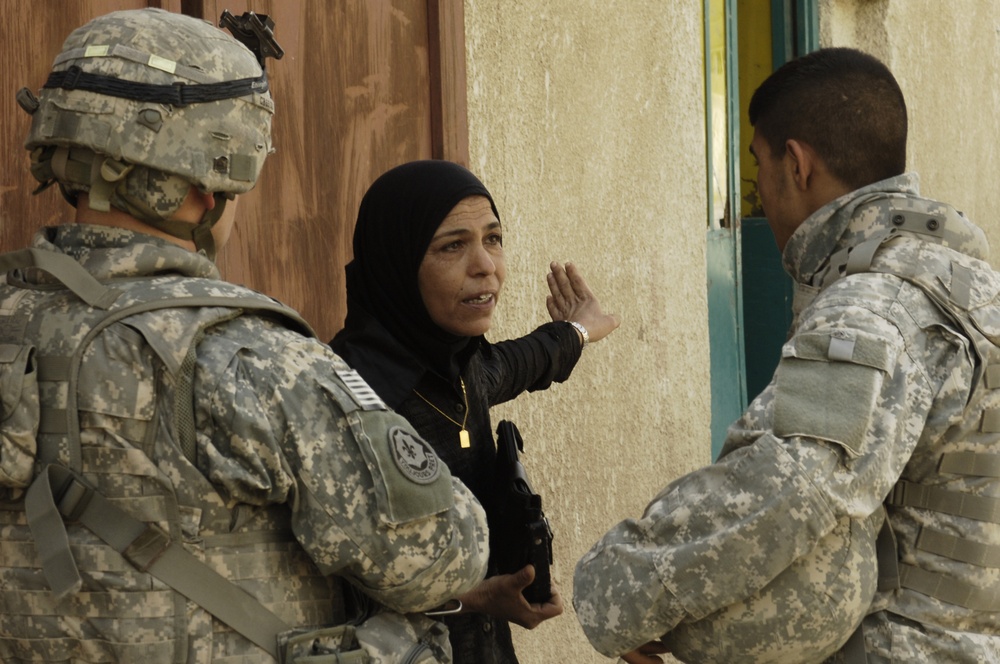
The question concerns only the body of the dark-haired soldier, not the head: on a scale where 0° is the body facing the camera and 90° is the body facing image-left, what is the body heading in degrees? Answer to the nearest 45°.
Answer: approximately 135°

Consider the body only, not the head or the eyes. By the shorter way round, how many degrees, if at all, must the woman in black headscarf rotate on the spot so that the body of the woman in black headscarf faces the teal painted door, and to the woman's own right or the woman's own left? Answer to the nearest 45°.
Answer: approximately 135° to the woman's own left

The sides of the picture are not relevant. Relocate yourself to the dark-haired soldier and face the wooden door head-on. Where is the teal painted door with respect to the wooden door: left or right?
right

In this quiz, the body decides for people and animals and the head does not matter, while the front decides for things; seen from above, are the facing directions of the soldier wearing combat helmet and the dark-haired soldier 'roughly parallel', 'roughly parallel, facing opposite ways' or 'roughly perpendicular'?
roughly perpendicular

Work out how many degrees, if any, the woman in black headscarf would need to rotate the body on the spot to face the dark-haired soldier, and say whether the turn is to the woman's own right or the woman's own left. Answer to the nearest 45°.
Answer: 0° — they already face them

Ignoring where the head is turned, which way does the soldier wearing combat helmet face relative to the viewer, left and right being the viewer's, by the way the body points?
facing away from the viewer and to the right of the viewer

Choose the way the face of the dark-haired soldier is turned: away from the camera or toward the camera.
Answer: away from the camera

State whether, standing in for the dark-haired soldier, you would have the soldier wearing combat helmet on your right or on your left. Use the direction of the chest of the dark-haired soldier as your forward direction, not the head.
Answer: on your left

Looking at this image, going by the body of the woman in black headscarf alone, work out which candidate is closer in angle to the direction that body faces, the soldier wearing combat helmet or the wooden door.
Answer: the soldier wearing combat helmet
